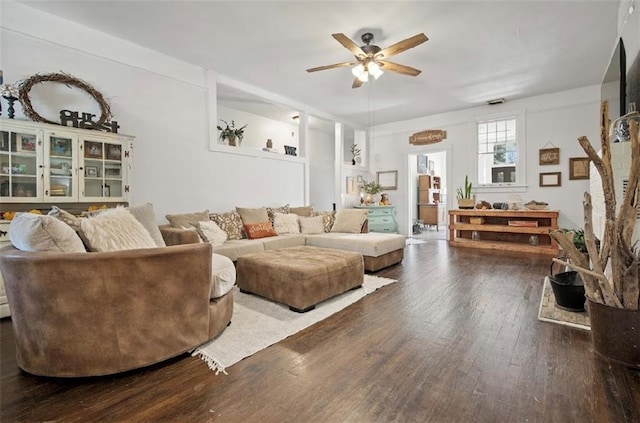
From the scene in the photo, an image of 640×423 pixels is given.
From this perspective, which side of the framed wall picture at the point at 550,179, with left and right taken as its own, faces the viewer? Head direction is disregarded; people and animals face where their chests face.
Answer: front

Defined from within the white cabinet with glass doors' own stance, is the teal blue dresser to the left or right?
on its left

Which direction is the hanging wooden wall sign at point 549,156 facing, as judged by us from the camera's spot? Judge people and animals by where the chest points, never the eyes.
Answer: facing the viewer

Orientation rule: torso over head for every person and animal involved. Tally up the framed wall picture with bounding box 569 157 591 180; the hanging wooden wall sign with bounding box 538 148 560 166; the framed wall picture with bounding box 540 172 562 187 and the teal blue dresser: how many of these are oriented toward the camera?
4

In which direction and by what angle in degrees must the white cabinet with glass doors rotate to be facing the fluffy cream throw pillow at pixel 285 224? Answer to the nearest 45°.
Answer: approximately 45° to its left

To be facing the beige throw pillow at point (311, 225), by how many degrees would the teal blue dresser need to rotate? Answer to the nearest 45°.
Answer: approximately 45° to its right

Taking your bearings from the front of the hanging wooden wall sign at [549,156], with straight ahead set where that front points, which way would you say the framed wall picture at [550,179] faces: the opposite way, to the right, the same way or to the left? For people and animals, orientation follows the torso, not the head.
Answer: the same way

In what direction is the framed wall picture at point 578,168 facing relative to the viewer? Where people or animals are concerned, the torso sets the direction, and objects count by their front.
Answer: toward the camera

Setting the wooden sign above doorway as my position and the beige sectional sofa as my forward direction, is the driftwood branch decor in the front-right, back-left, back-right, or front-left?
front-left

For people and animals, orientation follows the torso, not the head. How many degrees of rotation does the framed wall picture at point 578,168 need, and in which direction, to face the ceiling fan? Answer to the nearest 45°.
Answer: approximately 45° to its right

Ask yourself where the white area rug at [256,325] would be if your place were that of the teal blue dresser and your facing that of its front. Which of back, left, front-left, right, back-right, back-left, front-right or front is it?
front

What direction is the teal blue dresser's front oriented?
toward the camera

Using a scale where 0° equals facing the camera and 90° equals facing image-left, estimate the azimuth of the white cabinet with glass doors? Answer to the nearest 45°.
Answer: approximately 315°

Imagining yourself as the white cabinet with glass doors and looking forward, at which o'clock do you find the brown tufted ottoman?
The brown tufted ottoman is roughly at 12 o'clock from the white cabinet with glass doors.
